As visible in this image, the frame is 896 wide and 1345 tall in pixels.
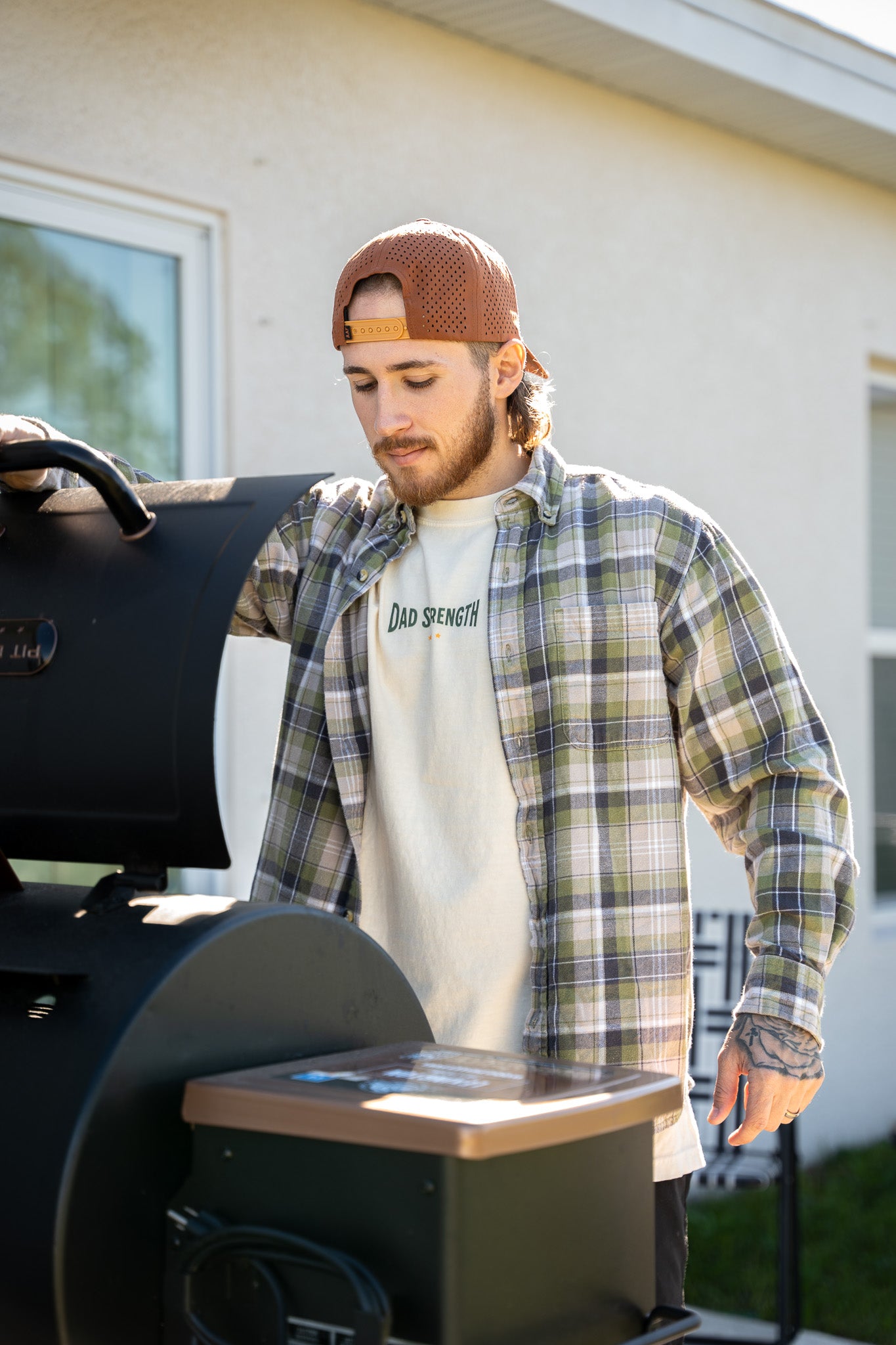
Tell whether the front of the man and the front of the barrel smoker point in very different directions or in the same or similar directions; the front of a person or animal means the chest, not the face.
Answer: very different directions

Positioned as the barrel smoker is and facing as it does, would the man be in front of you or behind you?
in front

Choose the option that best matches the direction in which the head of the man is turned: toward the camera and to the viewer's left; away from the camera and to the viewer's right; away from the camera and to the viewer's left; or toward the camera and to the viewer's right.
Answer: toward the camera and to the viewer's left

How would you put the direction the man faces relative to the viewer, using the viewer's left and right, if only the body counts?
facing the viewer and to the left of the viewer

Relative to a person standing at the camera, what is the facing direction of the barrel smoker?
facing away from the viewer and to the right of the viewer

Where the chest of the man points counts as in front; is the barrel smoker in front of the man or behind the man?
in front
